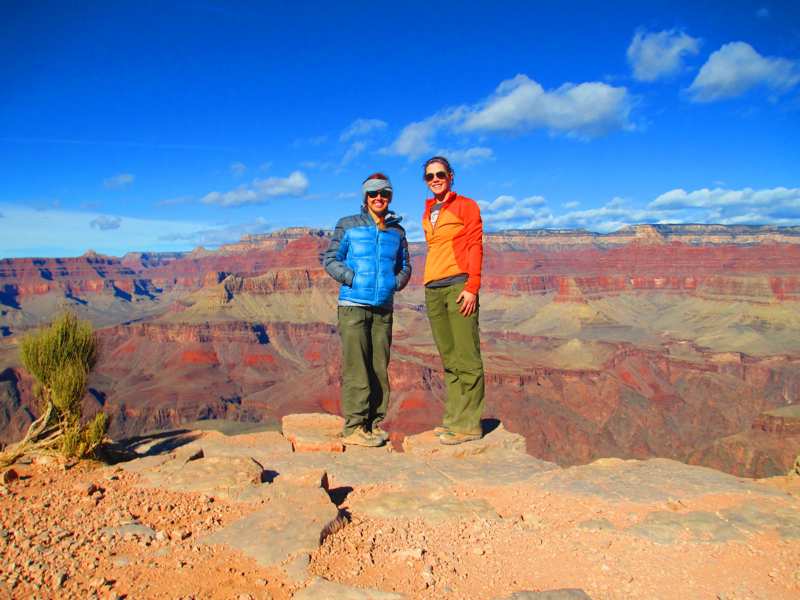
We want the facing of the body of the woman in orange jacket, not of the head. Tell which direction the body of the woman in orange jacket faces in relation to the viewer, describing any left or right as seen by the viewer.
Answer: facing the viewer and to the left of the viewer

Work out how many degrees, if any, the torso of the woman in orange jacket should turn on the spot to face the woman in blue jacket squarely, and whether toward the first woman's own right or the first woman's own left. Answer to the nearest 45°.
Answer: approximately 45° to the first woman's own right

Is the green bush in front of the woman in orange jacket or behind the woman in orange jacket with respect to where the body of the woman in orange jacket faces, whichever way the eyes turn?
in front

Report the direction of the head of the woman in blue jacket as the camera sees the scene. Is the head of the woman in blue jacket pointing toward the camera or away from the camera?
toward the camera

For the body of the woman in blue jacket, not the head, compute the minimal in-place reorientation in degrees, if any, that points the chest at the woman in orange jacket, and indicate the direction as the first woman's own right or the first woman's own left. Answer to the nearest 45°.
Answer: approximately 90° to the first woman's own left

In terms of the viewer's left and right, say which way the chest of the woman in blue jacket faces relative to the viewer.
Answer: facing the viewer

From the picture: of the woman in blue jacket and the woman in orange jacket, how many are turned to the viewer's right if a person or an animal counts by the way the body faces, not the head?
0

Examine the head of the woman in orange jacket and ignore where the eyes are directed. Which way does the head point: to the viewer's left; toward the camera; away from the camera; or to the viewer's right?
toward the camera

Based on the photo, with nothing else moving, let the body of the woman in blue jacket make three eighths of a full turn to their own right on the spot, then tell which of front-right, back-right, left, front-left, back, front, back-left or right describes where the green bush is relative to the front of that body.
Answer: front-left
